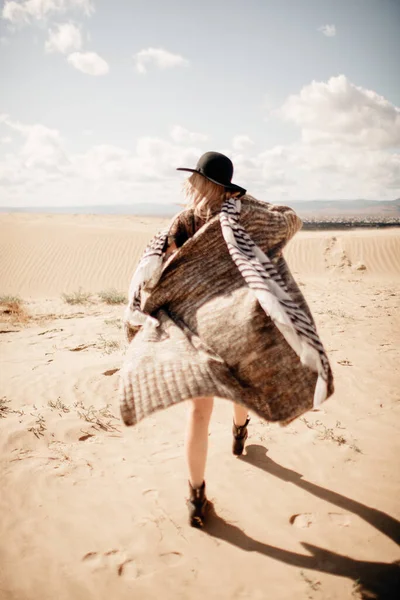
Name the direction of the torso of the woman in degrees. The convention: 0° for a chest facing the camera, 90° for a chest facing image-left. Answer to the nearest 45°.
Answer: approximately 180°

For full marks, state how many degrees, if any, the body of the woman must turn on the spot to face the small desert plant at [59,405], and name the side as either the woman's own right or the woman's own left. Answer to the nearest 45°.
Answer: approximately 45° to the woman's own left

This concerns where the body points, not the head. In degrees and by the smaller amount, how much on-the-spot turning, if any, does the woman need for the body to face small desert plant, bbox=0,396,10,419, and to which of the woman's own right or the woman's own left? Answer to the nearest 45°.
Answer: approximately 45° to the woman's own left

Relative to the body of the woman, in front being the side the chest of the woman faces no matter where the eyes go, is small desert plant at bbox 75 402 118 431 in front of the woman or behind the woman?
in front

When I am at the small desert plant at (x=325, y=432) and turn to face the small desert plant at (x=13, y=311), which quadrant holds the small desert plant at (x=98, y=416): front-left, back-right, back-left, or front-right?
front-left

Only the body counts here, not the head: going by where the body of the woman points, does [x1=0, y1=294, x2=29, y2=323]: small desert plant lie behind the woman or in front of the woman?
in front
